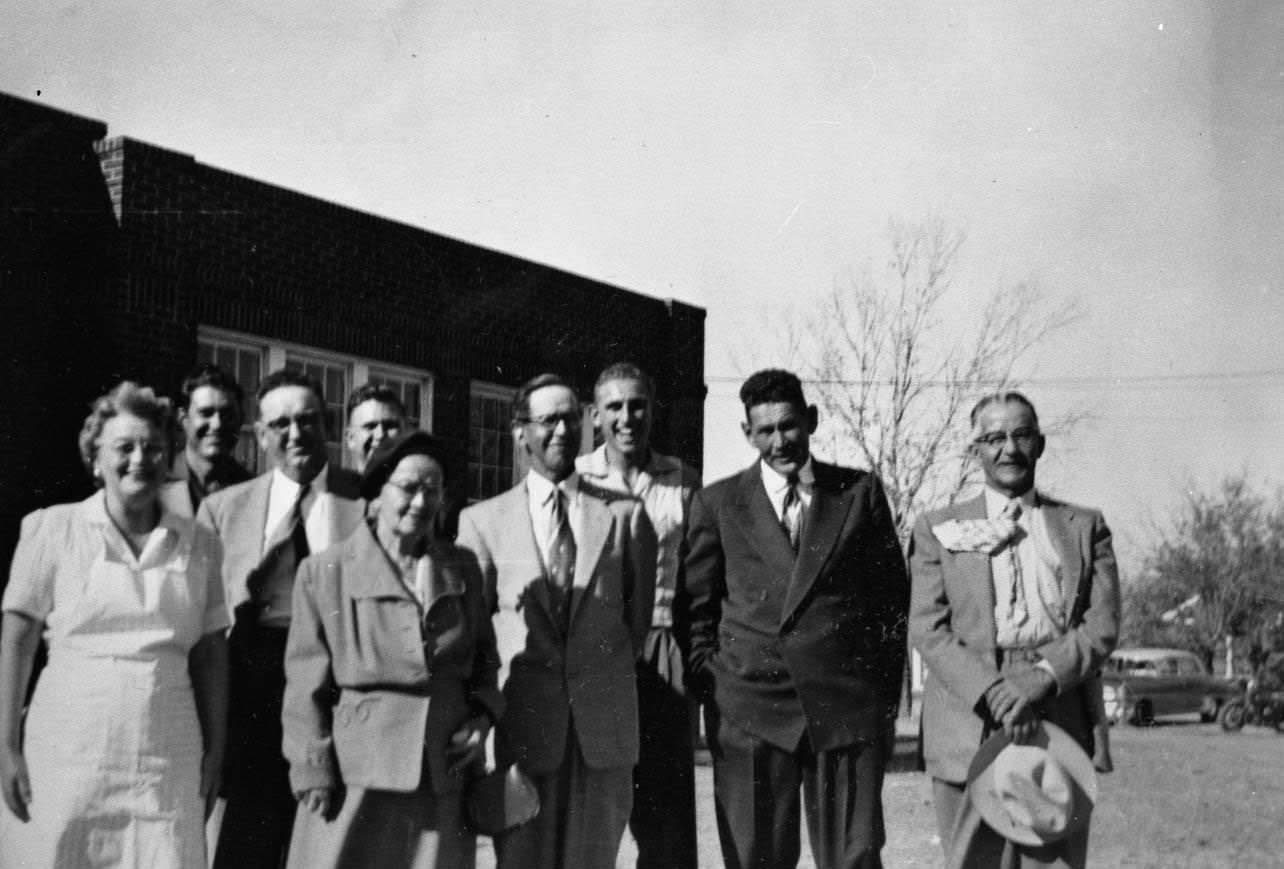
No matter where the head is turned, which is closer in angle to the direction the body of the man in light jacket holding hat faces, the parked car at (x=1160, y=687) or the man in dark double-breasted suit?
the man in dark double-breasted suit

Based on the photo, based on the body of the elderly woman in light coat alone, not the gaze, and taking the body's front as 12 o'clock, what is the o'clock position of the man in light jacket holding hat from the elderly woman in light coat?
The man in light jacket holding hat is roughly at 10 o'clock from the elderly woman in light coat.

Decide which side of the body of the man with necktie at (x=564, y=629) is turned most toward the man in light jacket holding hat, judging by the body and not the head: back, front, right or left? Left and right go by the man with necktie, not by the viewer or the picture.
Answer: left

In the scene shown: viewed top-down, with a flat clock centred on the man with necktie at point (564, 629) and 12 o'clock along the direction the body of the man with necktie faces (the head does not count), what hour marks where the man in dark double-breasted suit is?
The man in dark double-breasted suit is roughly at 9 o'clock from the man with necktie.

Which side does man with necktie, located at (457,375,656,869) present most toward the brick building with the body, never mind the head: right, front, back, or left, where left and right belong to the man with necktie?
back

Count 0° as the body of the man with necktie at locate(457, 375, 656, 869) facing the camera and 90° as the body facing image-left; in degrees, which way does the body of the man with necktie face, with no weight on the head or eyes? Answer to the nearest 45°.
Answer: approximately 0°

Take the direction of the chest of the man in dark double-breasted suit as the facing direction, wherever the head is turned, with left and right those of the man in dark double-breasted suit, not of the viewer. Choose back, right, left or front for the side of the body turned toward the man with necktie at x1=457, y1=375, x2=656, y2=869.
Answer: right

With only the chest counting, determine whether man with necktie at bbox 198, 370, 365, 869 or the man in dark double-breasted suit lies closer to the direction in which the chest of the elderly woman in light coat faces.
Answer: the man in dark double-breasted suit

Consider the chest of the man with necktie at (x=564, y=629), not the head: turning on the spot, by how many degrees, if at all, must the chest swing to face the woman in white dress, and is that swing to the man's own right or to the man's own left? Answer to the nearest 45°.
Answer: approximately 90° to the man's own right
